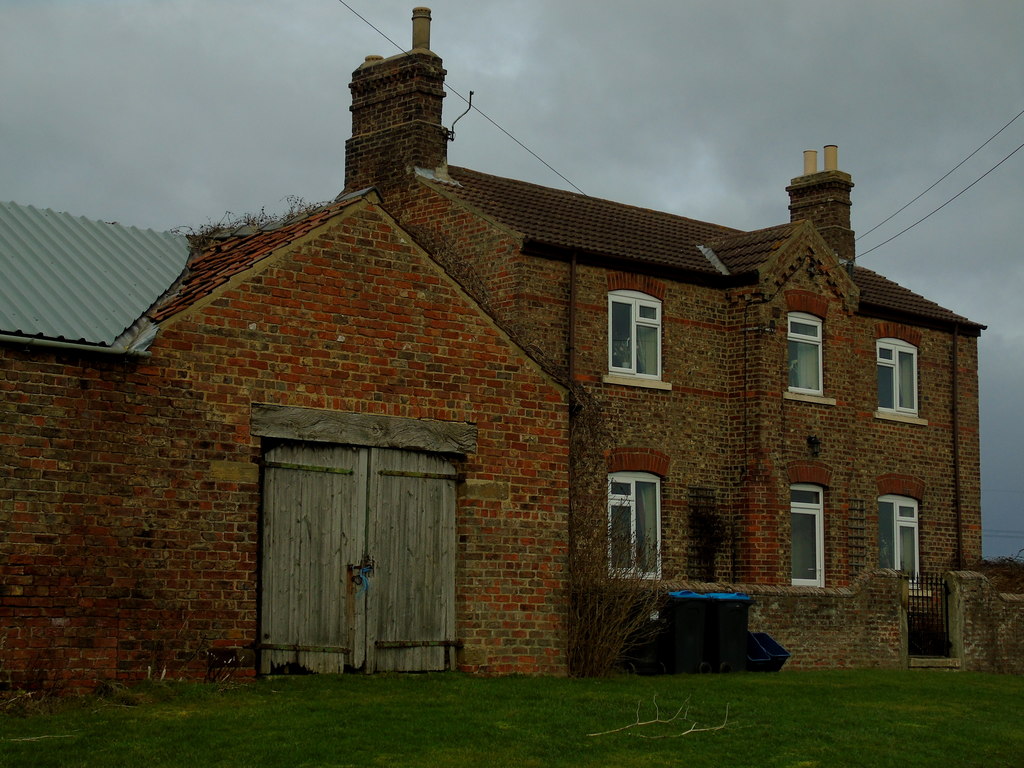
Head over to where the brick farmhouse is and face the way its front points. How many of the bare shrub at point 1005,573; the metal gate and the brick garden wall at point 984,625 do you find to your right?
0

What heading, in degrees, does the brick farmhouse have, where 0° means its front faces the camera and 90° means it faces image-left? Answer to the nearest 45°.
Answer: approximately 315°

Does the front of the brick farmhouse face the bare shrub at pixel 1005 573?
no

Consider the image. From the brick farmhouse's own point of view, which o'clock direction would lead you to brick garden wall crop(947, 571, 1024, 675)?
The brick garden wall is roughly at 9 o'clock from the brick farmhouse.

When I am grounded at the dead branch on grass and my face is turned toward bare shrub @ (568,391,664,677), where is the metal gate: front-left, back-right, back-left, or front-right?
front-right

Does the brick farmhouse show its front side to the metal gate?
no
